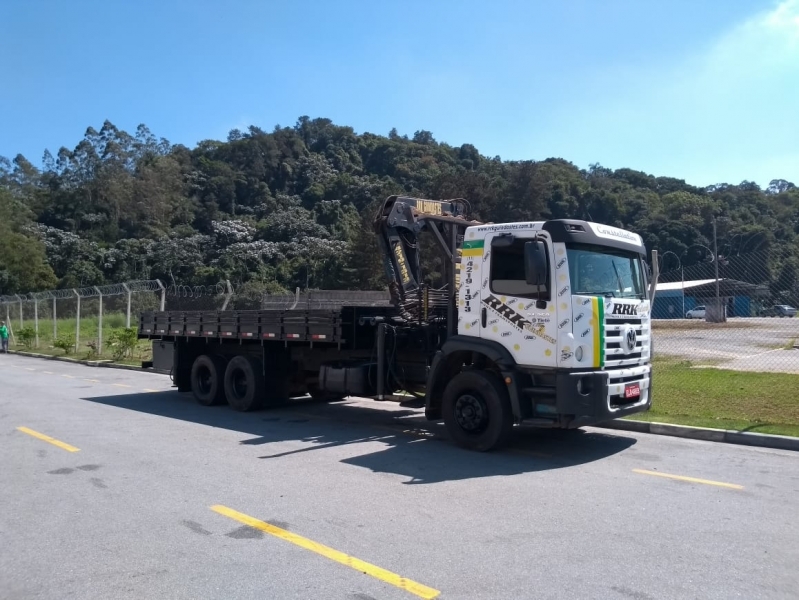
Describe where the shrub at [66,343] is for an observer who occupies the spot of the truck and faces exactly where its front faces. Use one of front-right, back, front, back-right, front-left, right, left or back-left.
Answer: back

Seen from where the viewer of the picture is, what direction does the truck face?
facing the viewer and to the right of the viewer

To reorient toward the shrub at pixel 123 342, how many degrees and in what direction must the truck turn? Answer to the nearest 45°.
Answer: approximately 180°

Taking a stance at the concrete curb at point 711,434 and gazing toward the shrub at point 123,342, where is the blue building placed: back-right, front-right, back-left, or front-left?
front-right

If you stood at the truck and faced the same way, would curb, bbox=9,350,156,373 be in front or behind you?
behind

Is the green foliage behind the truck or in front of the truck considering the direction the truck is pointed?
behind

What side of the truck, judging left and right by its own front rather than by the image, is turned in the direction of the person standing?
back

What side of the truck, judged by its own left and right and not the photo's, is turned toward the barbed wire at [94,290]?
back

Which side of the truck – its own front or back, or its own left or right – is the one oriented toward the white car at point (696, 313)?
left

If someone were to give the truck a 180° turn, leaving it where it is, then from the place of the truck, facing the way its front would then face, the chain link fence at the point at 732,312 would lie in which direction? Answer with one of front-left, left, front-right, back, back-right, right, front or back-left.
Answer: right

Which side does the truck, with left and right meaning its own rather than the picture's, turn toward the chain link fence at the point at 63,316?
back

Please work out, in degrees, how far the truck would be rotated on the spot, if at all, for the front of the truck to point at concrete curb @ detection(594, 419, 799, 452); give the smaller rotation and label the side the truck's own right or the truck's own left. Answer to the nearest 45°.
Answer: approximately 45° to the truck's own left
